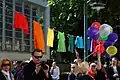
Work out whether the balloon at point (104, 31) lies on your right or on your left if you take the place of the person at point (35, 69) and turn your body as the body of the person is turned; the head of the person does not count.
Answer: on your left

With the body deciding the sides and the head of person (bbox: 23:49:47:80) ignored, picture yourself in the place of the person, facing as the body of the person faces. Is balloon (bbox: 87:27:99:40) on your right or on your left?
on your left

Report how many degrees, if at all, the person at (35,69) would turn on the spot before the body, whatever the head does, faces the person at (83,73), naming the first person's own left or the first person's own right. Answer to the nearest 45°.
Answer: approximately 45° to the first person's own left

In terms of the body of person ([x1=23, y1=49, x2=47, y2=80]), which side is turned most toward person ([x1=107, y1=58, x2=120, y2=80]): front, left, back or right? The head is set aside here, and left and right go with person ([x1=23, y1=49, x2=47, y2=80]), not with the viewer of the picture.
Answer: left

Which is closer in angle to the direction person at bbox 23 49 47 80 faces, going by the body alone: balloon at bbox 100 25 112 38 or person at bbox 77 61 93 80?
the person

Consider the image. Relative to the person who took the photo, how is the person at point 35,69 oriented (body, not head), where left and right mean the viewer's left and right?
facing the viewer and to the right of the viewer

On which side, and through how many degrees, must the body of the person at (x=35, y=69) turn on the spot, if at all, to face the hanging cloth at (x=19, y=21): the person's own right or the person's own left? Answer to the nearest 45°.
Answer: approximately 135° to the person's own left

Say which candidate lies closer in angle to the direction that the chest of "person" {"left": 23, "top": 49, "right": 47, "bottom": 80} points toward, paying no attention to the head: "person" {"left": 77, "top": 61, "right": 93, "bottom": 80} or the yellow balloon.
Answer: the person
